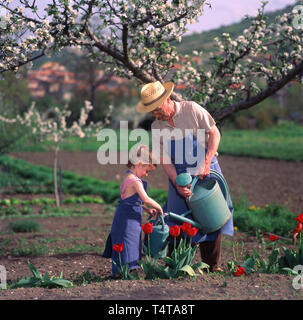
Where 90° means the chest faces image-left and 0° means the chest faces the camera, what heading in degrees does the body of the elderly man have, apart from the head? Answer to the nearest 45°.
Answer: approximately 45°

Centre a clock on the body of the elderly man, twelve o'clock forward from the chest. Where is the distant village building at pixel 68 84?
The distant village building is roughly at 4 o'clock from the elderly man.

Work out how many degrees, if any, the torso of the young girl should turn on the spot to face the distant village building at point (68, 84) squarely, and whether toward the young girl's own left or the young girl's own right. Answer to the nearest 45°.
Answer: approximately 90° to the young girl's own left

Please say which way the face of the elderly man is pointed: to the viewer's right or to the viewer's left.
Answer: to the viewer's left

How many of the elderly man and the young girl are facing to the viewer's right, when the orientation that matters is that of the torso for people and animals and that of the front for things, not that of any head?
1

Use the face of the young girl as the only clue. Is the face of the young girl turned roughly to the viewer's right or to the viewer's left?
to the viewer's right

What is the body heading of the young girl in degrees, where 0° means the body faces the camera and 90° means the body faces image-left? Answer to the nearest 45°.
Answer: approximately 270°

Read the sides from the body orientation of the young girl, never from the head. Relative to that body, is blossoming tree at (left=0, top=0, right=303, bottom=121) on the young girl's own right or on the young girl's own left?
on the young girl's own left
